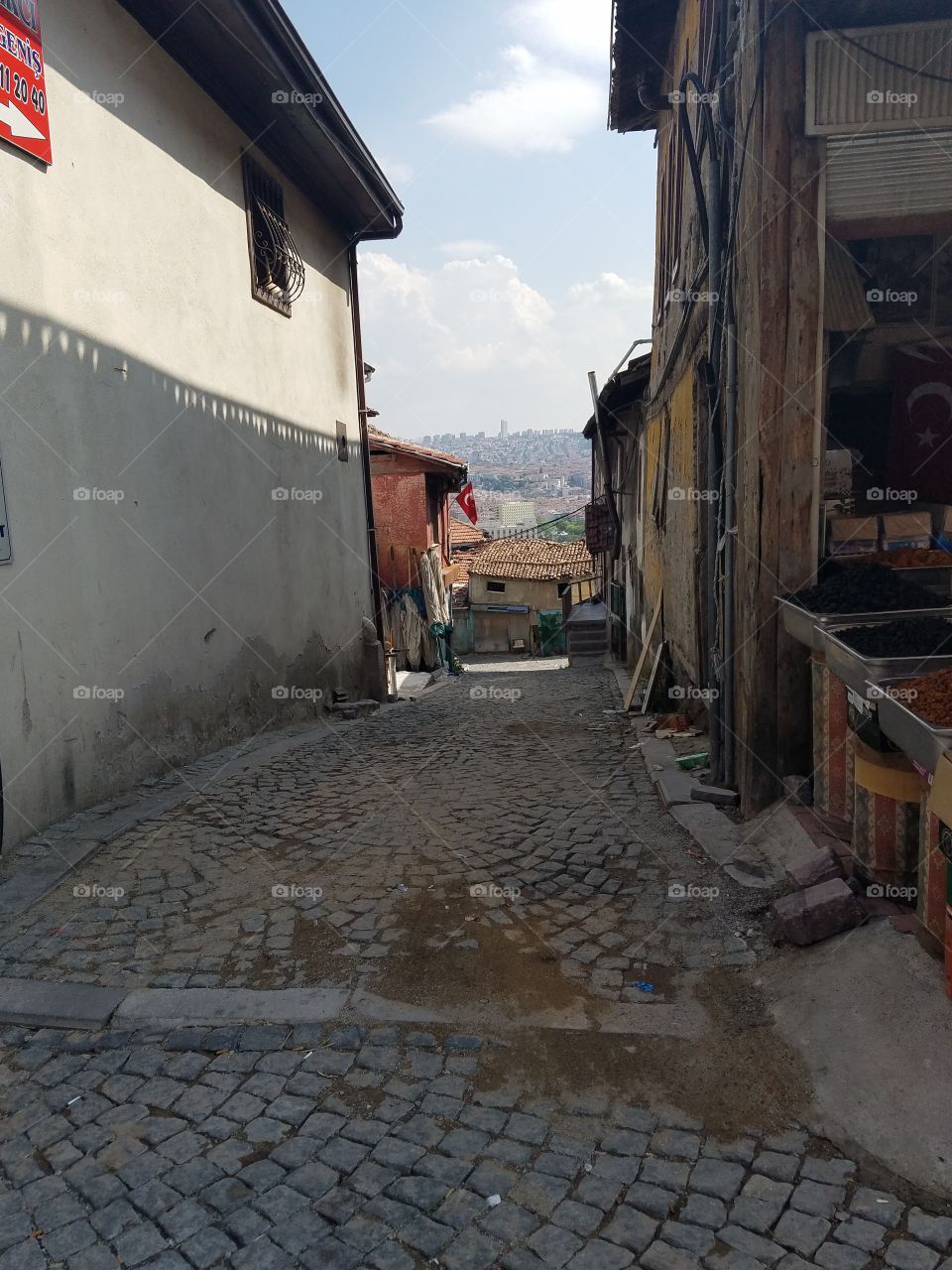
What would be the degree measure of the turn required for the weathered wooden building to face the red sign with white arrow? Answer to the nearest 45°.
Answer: approximately 90° to its right

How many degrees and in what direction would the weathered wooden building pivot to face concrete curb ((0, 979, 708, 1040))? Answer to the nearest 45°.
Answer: approximately 45° to its right

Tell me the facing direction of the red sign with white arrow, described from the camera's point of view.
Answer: facing the viewer and to the right of the viewer

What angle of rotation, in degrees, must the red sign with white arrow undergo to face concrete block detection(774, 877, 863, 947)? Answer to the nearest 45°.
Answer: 0° — it already faces it

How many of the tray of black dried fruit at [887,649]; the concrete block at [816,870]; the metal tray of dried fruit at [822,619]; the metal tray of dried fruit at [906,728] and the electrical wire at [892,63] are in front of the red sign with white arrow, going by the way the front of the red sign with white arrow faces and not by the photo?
5

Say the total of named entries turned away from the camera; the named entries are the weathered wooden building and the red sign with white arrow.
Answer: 0

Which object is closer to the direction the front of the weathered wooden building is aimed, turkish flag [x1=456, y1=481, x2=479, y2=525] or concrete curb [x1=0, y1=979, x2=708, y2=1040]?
the concrete curb

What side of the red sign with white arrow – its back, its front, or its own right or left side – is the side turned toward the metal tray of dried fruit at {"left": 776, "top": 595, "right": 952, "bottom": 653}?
front

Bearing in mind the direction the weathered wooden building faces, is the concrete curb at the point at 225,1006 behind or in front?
in front
